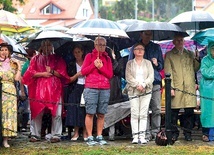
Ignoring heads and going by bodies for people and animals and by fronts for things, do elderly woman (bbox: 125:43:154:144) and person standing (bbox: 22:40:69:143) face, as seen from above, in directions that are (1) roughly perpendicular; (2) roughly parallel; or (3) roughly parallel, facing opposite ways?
roughly parallel

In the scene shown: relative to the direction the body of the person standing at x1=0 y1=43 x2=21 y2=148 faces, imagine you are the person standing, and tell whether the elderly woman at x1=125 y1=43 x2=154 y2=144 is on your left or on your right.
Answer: on your left

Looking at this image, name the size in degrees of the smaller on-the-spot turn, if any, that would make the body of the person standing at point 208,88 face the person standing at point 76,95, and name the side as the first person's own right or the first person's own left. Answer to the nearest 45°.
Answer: approximately 90° to the first person's own right

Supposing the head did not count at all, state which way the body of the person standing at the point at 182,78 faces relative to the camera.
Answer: toward the camera

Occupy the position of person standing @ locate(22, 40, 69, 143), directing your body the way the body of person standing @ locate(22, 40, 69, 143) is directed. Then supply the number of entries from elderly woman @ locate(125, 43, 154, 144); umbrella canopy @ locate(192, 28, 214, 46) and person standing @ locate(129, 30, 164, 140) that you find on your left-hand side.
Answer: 3

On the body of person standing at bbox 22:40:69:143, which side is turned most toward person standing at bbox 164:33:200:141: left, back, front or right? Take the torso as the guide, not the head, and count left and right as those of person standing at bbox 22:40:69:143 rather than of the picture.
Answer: left

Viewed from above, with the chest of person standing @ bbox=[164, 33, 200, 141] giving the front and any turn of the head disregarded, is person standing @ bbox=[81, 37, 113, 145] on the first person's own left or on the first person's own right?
on the first person's own right

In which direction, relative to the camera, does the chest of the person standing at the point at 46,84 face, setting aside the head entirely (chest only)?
toward the camera

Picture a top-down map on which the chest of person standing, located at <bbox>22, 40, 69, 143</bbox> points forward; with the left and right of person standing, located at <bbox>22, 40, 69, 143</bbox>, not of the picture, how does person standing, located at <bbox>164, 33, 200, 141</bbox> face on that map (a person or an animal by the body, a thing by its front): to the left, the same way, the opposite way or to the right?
the same way

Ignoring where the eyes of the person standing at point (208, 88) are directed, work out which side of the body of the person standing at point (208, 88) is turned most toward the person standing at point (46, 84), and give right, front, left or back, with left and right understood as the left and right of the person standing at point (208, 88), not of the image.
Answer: right

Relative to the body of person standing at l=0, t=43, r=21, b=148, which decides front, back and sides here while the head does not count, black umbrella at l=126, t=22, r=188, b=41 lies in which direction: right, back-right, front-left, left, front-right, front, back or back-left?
left

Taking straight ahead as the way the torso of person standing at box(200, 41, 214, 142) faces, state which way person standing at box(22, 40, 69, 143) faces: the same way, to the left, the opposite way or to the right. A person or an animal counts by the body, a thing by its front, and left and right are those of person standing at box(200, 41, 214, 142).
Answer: the same way

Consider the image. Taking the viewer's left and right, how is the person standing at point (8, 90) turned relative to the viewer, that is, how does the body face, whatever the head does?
facing the viewer
